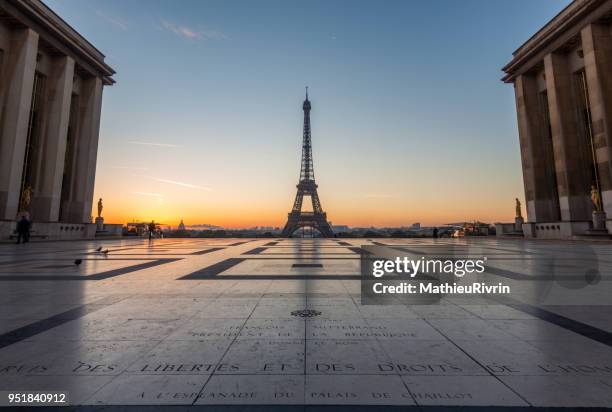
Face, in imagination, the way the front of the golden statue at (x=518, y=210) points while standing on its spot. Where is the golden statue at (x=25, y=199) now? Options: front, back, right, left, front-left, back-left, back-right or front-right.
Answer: front-left

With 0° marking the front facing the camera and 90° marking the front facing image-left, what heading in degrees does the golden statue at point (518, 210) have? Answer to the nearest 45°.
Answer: approximately 90°

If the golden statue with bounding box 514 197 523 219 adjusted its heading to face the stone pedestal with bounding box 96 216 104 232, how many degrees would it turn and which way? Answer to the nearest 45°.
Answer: approximately 45° to its left

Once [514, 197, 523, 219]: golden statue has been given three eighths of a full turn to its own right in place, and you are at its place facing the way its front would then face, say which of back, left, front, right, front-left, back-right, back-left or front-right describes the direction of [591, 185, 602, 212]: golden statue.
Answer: right

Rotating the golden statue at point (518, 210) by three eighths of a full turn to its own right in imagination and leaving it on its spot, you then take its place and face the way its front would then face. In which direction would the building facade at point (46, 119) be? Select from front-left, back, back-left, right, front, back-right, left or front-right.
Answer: back

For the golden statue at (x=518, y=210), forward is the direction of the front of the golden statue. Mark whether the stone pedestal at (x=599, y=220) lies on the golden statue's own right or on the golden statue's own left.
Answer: on the golden statue's own left
